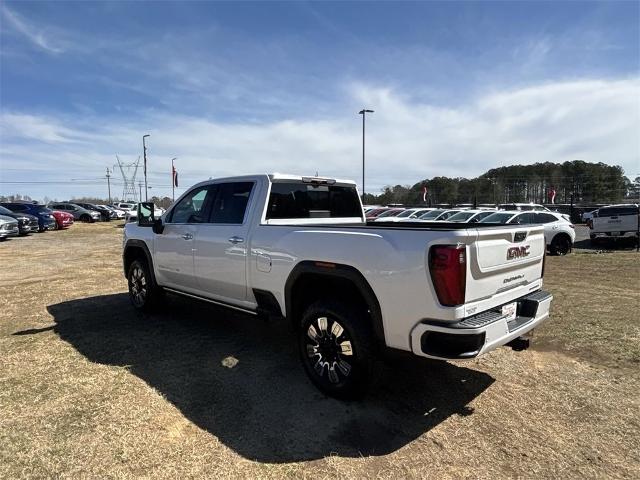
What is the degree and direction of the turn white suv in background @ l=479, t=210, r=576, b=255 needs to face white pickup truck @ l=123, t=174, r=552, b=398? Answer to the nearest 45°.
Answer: approximately 45° to its left

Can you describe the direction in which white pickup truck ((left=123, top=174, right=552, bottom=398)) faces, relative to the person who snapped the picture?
facing away from the viewer and to the left of the viewer

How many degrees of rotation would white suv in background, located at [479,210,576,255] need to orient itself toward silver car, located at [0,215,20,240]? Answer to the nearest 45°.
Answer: approximately 45° to its right

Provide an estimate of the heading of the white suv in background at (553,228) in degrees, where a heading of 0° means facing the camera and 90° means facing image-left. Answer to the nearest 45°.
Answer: approximately 45°

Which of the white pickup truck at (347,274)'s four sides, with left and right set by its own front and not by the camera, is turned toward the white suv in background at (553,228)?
right

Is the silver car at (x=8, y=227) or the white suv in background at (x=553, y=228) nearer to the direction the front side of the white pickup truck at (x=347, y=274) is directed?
the silver car

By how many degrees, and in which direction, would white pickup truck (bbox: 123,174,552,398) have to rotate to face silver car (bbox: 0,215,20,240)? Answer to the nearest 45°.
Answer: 0° — it already faces it
